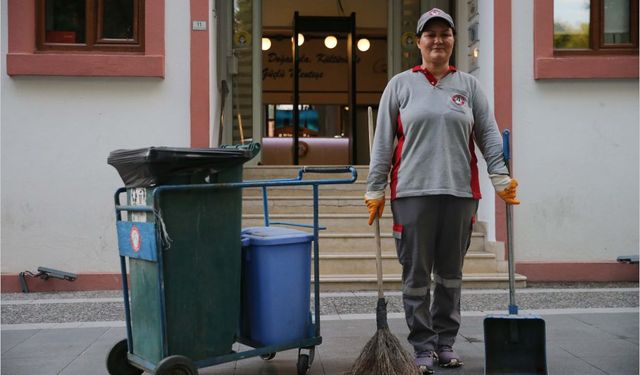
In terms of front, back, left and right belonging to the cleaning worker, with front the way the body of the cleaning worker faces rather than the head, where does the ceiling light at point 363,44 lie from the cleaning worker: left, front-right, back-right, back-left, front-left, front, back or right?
back

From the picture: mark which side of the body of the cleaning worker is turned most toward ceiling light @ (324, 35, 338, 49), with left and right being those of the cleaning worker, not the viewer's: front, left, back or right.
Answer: back

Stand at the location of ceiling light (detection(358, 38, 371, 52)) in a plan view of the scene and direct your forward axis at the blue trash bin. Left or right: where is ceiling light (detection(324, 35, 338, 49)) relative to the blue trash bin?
right

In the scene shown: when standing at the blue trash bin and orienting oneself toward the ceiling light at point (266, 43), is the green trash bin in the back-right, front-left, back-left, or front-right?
back-left

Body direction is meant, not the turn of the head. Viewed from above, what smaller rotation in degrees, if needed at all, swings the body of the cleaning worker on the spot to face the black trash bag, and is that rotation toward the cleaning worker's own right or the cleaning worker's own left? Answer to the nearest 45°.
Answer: approximately 45° to the cleaning worker's own right

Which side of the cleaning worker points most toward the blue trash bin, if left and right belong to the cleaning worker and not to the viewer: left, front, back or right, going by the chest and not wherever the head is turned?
right

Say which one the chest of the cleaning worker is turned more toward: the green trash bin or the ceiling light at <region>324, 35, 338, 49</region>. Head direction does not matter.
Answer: the green trash bin

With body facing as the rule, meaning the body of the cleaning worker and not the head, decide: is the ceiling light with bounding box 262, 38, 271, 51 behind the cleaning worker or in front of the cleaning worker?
behind

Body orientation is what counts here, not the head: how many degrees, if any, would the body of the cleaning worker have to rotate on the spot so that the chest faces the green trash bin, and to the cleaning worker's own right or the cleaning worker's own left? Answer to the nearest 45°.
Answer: approximately 45° to the cleaning worker's own right

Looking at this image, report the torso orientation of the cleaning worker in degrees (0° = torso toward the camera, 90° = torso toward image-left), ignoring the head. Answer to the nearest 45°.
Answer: approximately 0°

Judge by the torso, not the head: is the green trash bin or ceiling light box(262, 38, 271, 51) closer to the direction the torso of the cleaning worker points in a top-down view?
the green trash bin
